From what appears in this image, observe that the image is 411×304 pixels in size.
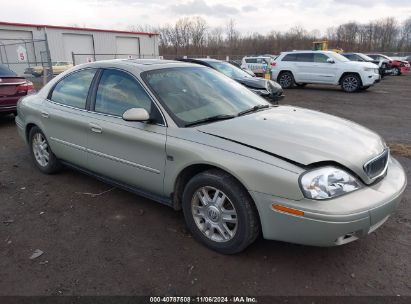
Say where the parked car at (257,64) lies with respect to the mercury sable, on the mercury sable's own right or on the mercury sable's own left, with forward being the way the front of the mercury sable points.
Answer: on the mercury sable's own left

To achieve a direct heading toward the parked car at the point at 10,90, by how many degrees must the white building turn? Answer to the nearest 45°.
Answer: approximately 45° to its right

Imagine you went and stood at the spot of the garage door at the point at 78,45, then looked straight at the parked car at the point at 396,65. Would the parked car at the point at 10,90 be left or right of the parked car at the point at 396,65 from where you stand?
right

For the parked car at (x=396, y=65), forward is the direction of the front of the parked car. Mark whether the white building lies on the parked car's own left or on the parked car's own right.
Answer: on the parked car's own right

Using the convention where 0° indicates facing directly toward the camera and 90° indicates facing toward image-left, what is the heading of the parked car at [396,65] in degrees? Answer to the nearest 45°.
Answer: approximately 315°

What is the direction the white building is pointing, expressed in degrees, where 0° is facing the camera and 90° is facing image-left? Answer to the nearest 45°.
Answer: approximately 315°

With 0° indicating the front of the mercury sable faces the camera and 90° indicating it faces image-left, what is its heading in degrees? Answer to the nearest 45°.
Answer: approximately 315°
